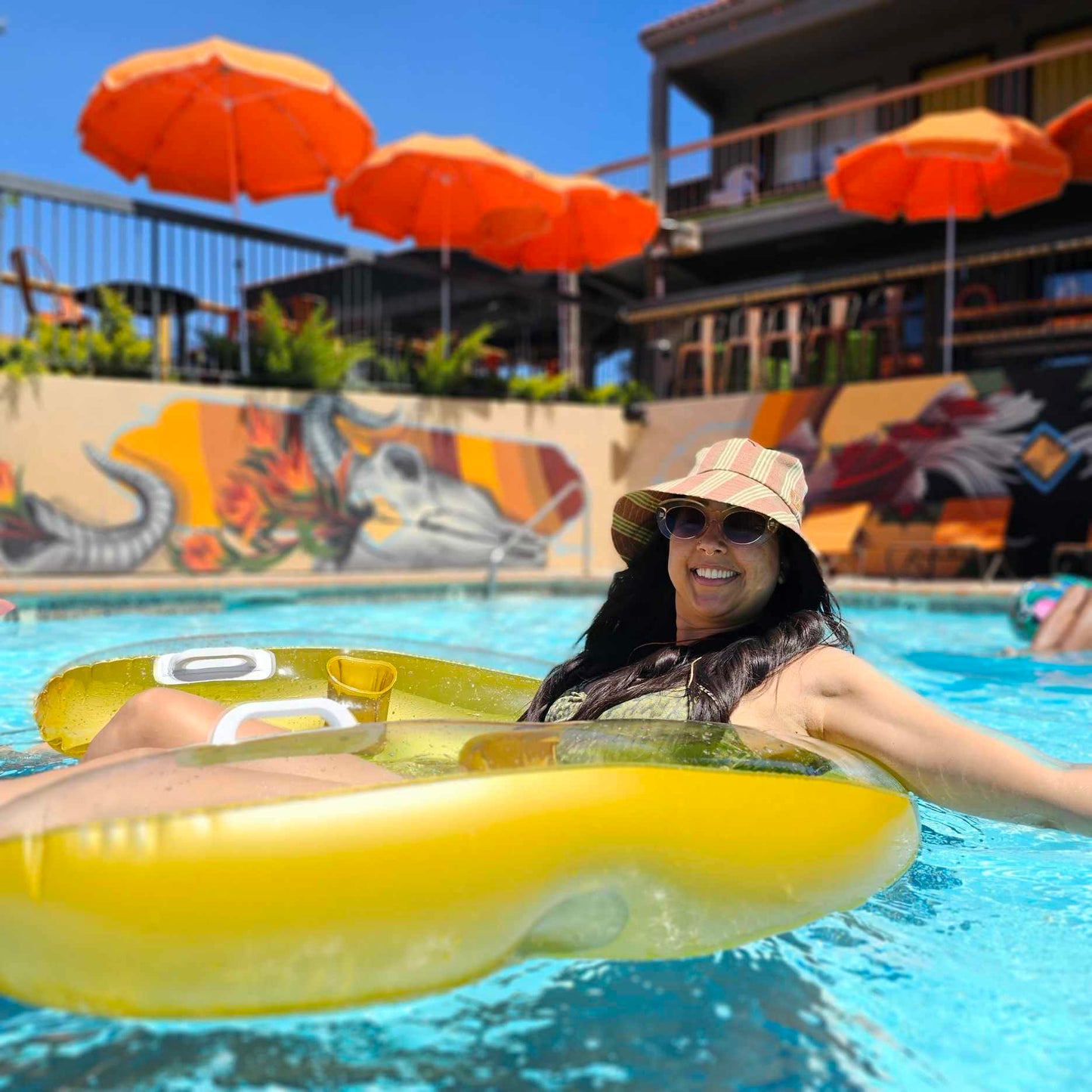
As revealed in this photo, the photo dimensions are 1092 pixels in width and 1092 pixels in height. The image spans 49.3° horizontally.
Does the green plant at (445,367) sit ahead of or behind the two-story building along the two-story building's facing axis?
ahead

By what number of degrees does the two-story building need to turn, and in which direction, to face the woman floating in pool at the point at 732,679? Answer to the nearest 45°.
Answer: approximately 45° to its left

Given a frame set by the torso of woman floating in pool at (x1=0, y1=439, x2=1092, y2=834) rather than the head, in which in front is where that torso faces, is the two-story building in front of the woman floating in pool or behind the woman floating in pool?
behind

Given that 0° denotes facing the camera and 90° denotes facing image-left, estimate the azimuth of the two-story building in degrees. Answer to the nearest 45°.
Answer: approximately 45°

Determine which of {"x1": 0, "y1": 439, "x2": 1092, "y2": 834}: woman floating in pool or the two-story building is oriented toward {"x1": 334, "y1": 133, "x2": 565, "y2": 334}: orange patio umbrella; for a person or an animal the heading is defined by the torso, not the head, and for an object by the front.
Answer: the two-story building

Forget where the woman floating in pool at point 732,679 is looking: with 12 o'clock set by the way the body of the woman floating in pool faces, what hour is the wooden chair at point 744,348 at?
The wooden chair is roughly at 5 o'clock from the woman floating in pool.

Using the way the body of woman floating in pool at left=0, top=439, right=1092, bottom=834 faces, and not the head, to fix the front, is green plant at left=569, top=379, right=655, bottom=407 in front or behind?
behind

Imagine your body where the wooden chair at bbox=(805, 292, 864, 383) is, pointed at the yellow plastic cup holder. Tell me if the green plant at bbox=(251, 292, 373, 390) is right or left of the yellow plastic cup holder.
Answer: right
